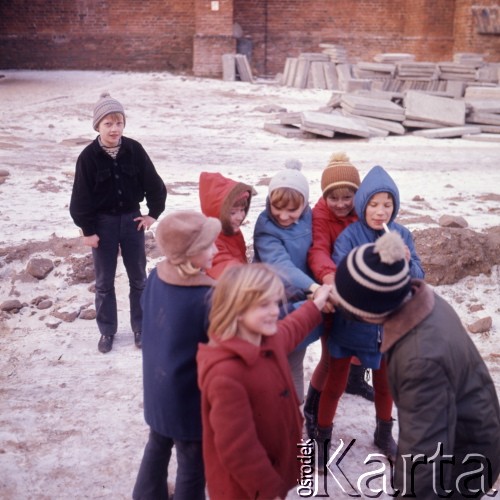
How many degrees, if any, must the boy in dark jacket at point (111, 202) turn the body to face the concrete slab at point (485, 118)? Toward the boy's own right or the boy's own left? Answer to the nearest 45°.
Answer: approximately 135° to the boy's own left

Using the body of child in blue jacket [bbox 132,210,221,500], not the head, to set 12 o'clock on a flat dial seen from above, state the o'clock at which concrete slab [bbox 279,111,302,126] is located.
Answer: The concrete slab is roughly at 11 o'clock from the child in blue jacket.

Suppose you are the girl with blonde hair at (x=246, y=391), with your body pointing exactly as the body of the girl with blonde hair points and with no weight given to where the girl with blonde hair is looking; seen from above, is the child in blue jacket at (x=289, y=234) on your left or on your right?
on your left

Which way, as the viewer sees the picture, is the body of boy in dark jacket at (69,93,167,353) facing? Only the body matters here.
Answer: toward the camera

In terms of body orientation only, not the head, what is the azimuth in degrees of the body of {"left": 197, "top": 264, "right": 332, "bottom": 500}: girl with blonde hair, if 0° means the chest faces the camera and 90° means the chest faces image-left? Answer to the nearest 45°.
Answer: approximately 315°

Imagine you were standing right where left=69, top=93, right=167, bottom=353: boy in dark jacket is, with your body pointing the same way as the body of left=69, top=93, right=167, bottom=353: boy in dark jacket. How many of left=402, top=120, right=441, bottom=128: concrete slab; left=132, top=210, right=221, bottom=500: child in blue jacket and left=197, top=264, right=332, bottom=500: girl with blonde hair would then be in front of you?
2

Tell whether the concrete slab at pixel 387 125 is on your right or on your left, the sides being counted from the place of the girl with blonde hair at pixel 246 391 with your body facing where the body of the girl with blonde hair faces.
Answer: on your left

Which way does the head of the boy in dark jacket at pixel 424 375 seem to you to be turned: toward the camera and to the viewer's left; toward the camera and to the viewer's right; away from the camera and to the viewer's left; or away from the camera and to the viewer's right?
away from the camera and to the viewer's left

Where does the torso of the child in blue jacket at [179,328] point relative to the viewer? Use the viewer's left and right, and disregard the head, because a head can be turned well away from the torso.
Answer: facing away from the viewer and to the right of the viewer

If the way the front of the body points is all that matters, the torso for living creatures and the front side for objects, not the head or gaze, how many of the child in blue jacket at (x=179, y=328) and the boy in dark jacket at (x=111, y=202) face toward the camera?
1

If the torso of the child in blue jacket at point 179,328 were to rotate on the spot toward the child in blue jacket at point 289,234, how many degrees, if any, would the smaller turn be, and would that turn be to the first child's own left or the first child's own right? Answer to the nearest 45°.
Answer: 0° — they already face them

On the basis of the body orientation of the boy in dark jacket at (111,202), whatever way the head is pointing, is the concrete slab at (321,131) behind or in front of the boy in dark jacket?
behind
